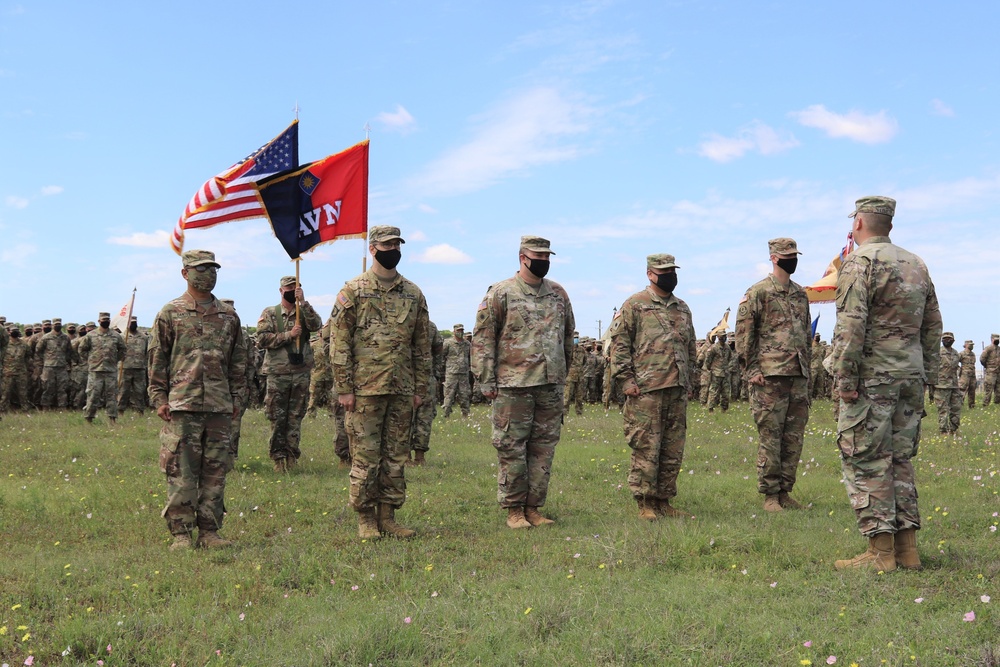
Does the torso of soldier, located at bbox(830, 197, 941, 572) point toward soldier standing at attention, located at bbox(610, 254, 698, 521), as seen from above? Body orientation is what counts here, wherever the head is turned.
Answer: yes

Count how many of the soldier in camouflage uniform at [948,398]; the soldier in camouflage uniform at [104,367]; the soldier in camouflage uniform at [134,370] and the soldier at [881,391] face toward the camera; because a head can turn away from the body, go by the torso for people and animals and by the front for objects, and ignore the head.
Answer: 3

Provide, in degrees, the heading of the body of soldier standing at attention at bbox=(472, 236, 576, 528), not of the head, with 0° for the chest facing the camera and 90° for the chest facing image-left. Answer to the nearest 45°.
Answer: approximately 315°

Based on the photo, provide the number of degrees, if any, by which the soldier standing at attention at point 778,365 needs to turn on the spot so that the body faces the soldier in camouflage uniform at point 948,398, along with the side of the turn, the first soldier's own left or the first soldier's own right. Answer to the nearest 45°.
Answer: approximately 135° to the first soldier's own left

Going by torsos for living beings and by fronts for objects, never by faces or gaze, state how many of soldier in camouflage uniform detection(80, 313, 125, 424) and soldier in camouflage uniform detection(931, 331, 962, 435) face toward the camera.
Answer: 2

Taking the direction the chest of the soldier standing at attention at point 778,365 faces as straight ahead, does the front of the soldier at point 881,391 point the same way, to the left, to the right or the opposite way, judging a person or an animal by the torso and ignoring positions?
the opposite way

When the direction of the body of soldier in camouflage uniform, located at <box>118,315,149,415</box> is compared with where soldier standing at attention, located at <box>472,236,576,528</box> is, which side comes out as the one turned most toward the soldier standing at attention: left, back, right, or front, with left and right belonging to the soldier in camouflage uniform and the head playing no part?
front

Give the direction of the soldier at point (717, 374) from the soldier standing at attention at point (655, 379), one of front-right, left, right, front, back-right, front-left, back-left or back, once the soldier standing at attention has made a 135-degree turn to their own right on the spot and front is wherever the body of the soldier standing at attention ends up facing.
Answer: right
